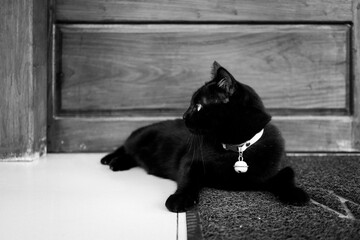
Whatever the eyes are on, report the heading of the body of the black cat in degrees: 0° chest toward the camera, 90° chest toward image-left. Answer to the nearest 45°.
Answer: approximately 315°

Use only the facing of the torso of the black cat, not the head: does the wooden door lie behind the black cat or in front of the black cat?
behind
